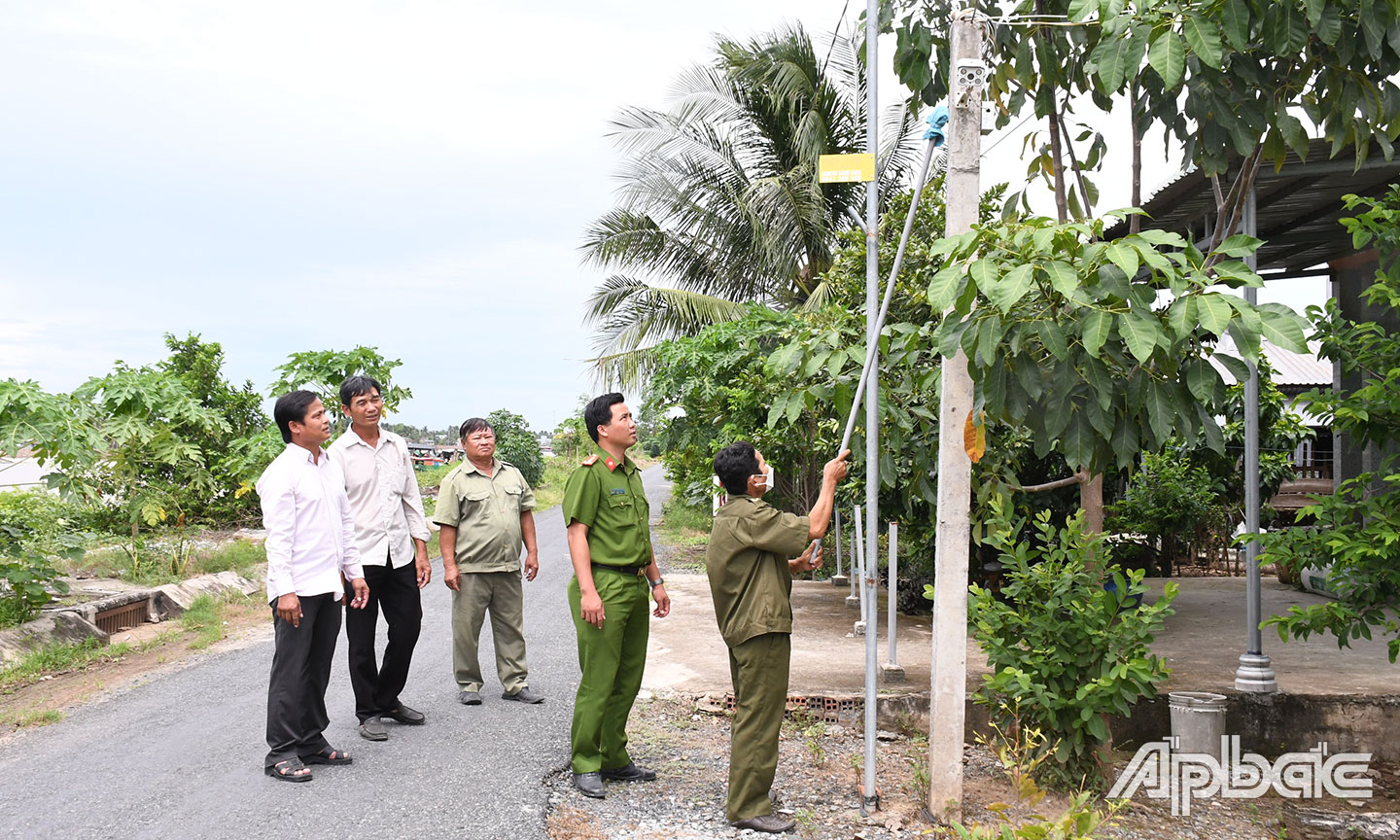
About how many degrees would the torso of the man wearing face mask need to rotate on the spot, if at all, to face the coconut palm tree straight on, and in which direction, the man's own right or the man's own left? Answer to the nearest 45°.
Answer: approximately 90° to the man's own left

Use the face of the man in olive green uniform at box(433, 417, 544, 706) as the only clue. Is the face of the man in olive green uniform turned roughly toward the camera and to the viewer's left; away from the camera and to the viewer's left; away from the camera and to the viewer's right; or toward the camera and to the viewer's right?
toward the camera and to the viewer's right

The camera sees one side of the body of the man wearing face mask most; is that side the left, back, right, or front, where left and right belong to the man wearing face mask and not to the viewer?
right

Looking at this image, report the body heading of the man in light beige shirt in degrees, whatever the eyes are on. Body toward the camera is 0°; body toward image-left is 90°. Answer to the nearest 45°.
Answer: approximately 315°

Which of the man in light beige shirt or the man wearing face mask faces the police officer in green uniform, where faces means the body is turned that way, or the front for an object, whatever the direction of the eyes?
the man in light beige shirt

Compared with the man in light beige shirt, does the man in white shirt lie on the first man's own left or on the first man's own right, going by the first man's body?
on the first man's own right

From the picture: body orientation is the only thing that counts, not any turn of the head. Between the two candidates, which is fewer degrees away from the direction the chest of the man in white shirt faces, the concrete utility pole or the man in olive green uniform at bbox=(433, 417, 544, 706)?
the concrete utility pole

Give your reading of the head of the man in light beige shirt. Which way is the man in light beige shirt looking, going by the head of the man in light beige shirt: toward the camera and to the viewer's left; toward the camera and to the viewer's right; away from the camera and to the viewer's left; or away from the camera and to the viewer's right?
toward the camera and to the viewer's right

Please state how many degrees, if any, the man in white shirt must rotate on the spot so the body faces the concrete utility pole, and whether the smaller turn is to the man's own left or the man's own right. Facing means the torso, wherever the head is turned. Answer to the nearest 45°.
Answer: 0° — they already face it

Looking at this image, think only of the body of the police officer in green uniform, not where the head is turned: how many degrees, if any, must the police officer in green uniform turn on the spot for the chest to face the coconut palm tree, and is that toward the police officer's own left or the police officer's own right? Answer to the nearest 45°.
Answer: approximately 135° to the police officer's own left
